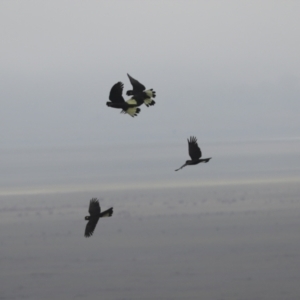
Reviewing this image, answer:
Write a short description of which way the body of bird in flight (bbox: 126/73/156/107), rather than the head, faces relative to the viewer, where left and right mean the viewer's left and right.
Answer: facing to the left of the viewer

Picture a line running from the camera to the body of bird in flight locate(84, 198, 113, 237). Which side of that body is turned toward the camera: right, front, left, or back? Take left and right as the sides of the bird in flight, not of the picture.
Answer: left
